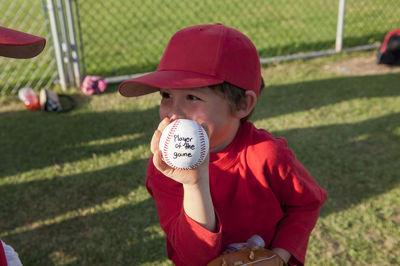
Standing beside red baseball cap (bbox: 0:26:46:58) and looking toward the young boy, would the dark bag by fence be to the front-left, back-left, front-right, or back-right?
front-left

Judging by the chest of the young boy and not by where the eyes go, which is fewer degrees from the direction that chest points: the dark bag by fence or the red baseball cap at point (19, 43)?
the red baseball cap

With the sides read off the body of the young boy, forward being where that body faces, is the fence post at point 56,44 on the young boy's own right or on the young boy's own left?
on the young boy's own right

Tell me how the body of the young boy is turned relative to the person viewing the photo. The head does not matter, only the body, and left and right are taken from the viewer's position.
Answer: facing the viewer and to the left of the viewer

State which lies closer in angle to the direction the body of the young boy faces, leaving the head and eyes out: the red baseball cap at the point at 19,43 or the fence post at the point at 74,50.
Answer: the red baseball cap

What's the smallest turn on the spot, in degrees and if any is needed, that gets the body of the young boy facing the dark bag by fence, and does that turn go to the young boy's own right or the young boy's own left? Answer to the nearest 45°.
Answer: approximately 180°

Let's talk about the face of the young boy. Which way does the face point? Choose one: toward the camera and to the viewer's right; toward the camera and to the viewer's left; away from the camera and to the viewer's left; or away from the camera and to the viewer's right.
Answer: toward the camera and to the viewer's left

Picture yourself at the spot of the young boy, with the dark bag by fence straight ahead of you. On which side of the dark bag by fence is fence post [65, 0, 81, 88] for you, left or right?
left

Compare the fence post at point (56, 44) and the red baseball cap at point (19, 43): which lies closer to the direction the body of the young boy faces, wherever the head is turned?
the red baseball cap

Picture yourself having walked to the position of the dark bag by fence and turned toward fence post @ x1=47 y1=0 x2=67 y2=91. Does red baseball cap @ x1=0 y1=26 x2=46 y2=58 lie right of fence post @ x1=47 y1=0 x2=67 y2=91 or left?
left

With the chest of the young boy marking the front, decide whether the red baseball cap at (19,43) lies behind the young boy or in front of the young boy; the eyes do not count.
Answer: in front

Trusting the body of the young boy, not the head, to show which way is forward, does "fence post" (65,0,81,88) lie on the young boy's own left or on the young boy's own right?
on the young boy's own right

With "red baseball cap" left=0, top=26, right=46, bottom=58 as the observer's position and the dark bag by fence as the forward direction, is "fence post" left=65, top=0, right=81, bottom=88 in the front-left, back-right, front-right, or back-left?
front-left
